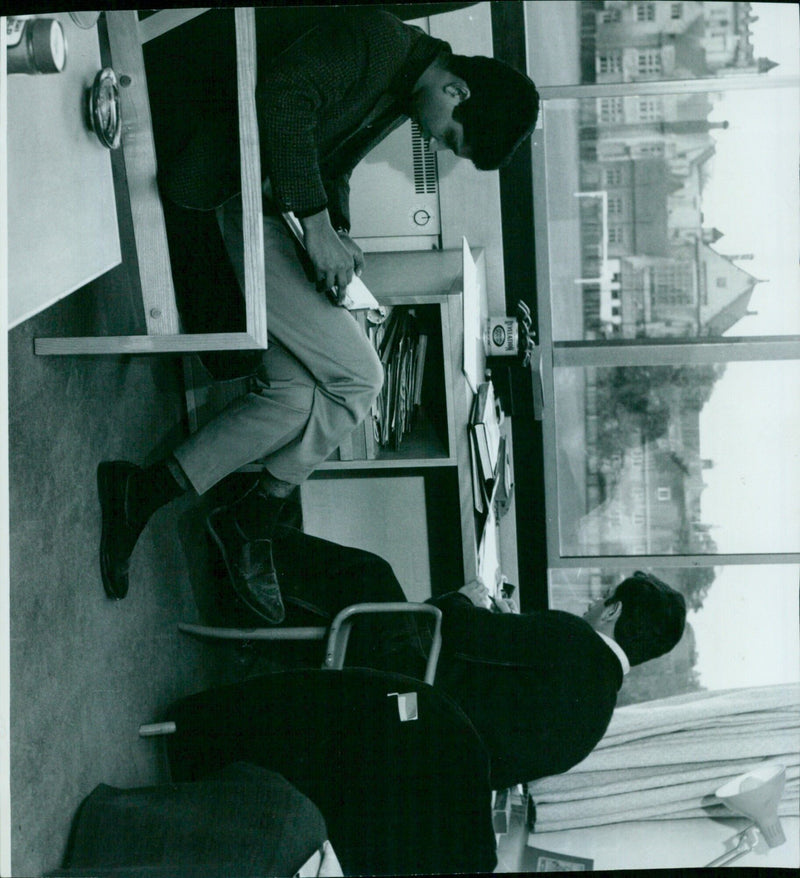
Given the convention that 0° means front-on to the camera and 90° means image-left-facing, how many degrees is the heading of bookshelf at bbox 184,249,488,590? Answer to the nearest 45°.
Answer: approximately 0°

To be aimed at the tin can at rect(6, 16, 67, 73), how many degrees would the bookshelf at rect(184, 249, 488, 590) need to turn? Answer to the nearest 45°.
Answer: approximately 45° to its right
